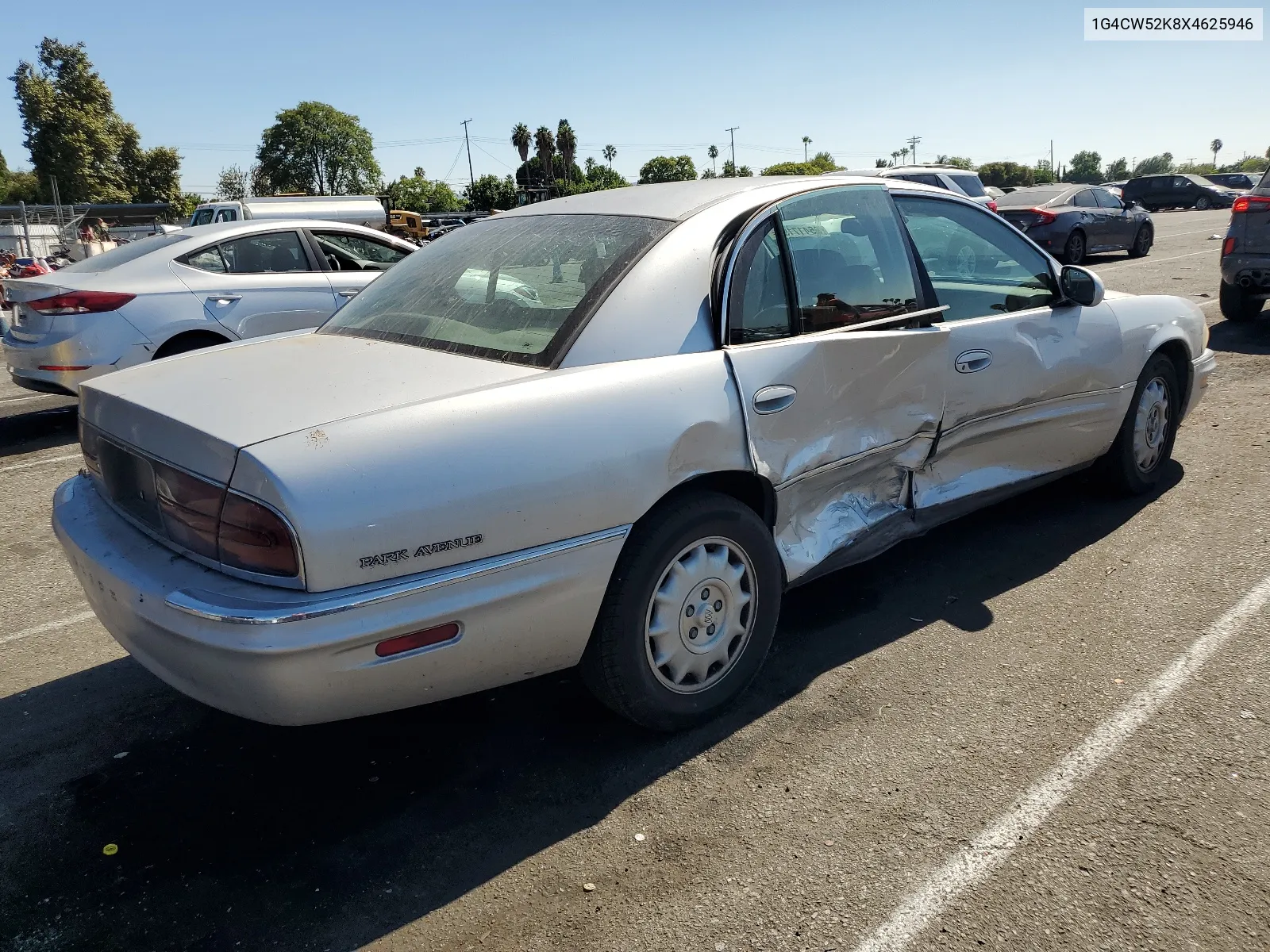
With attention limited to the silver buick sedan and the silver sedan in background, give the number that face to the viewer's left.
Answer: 0

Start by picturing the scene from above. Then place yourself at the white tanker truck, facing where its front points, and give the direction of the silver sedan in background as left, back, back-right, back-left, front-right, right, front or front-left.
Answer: front-left

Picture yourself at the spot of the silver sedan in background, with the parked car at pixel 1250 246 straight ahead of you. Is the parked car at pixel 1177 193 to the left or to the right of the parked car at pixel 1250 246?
left

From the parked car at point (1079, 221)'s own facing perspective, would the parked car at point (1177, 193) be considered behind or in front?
in front

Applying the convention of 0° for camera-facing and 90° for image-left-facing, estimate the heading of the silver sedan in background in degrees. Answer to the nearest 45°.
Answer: approximately 225°

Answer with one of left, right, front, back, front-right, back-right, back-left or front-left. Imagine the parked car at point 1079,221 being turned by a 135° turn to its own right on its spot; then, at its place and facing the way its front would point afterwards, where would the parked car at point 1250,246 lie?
front

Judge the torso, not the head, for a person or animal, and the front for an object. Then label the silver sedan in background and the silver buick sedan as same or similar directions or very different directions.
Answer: same or similar directions

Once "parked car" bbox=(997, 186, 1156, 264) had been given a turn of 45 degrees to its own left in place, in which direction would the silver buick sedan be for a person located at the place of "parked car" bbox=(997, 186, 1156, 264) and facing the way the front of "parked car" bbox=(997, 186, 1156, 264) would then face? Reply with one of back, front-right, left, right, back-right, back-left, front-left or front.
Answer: back

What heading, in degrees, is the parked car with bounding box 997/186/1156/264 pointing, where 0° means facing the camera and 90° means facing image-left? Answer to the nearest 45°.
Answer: approximately 225°

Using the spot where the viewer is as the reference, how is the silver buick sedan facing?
facing away from the viewer and to the right of the viewer

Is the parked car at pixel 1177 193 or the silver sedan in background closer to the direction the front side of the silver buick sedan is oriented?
the parked car

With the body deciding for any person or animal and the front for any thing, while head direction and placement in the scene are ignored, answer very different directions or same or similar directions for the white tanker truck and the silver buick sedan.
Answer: very different directions

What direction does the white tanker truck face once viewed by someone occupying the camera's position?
facing the viewer and to the left of the viewer

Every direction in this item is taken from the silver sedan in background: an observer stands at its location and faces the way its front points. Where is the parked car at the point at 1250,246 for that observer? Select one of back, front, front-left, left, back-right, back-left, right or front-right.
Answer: front-right

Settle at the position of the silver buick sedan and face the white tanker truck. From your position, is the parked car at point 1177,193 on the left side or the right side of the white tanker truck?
right
